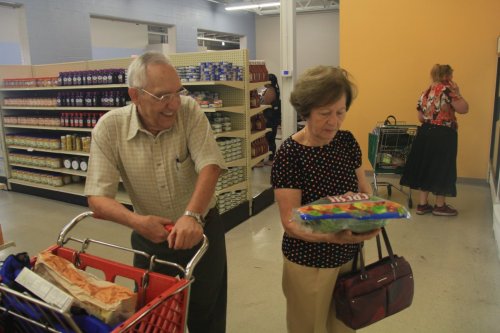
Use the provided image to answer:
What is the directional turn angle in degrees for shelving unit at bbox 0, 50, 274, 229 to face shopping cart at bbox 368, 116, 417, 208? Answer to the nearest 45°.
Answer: approximately 135° to its left

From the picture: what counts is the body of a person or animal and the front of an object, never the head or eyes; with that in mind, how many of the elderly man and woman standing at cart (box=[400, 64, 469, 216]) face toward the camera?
1

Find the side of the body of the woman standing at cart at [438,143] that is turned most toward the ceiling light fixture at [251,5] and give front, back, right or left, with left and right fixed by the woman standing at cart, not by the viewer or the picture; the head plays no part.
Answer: left

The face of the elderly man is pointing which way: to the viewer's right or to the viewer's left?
to the viewer's right

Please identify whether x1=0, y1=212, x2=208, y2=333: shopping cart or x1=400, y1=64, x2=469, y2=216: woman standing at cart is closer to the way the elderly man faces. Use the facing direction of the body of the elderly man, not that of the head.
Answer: the shopping cart

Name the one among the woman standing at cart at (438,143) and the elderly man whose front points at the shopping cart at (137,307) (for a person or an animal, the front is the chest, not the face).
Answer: the elderly man
